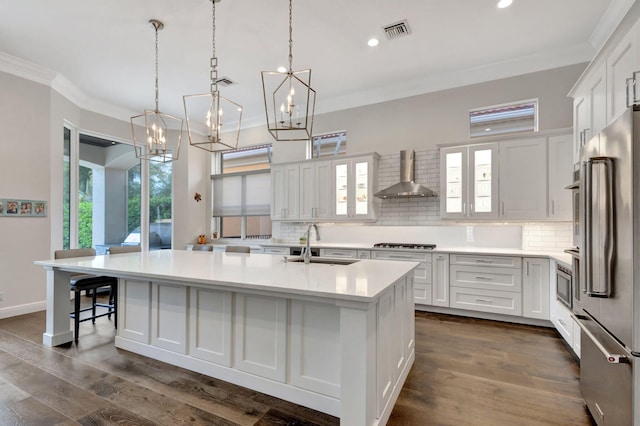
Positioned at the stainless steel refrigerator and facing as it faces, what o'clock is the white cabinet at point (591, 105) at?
The white cabinet is roughly at 3 o'clock from the stainless steel refrigerator.

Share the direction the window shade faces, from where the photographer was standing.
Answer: facing the viewer and to the left of the viewer

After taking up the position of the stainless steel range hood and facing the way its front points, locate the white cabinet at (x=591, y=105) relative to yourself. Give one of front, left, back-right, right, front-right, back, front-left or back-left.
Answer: front-left

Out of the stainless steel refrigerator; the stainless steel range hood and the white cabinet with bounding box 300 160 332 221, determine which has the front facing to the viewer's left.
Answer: the stainless steel refrigerator

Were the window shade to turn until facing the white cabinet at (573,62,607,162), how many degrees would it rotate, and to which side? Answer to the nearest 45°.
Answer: approximately 90° to its left

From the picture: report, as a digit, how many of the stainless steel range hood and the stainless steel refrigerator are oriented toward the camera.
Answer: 1

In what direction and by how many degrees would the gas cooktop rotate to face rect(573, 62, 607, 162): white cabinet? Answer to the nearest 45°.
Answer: approximately 45° to its left

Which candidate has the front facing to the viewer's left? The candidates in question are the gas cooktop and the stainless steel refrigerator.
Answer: the stainless steel refrigerator

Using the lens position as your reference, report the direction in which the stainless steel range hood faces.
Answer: facing the viewer

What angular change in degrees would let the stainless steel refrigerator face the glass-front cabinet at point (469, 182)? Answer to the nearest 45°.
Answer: approximately 45° to its right

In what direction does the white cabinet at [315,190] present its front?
toward the camera

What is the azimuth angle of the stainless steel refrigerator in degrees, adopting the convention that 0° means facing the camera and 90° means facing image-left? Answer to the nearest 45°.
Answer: approximately 90°

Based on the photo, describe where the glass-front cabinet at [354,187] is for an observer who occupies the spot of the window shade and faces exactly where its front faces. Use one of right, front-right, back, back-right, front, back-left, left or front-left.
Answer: left

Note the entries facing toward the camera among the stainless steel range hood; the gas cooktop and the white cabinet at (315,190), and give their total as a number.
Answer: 3

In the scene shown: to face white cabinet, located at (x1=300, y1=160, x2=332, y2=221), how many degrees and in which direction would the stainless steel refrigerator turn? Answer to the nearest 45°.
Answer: approximately 45° to its right
